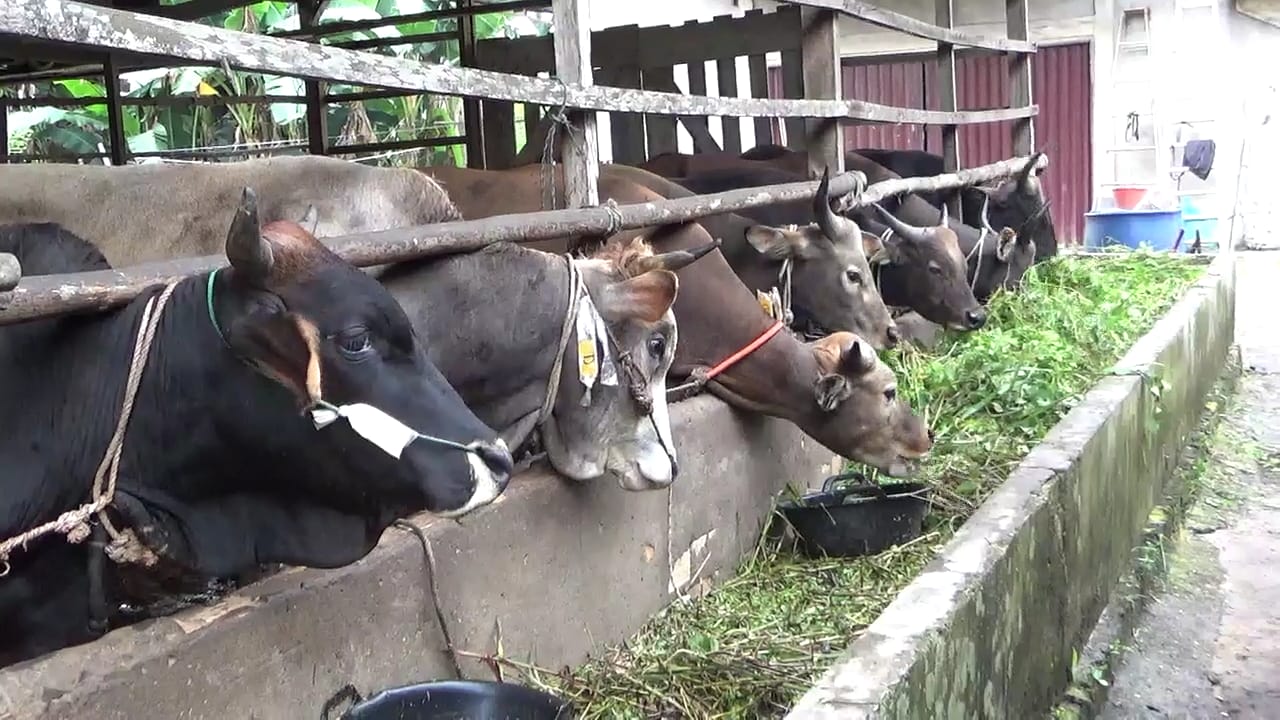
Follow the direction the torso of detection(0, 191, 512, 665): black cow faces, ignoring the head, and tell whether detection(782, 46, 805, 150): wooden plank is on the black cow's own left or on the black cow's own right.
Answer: on the black cow's own left

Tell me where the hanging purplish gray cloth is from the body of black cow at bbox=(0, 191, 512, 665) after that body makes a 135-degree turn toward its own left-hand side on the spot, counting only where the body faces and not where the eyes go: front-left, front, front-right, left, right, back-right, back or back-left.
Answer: right

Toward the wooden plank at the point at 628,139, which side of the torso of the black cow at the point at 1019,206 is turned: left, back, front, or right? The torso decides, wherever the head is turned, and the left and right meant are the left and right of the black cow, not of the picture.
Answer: back

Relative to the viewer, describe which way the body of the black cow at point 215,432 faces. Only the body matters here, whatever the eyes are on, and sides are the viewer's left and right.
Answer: facing to the right of the viewer

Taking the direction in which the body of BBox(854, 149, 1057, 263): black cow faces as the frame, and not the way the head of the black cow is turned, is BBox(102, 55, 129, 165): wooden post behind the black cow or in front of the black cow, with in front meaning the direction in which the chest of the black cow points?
behind

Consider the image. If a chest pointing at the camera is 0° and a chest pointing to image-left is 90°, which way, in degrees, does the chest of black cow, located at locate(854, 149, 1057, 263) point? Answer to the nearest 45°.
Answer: approximately 270°

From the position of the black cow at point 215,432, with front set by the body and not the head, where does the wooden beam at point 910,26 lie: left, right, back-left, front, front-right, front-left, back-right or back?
front-left

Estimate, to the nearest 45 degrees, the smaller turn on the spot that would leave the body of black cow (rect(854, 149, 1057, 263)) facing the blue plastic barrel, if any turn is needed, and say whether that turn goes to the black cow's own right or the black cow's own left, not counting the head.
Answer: approximately 90° to the black cow's own left
